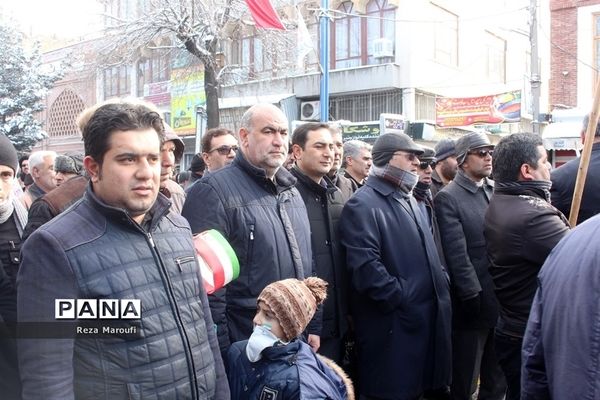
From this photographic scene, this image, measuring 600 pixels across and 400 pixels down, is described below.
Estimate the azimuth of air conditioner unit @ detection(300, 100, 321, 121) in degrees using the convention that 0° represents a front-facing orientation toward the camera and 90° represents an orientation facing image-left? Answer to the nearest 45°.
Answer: approximately 45°

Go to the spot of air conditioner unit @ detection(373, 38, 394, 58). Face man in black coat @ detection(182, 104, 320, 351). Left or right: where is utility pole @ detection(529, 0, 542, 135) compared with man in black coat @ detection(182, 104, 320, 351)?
left

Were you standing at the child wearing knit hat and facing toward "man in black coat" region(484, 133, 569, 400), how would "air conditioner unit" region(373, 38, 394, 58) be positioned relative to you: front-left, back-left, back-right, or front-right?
front-left

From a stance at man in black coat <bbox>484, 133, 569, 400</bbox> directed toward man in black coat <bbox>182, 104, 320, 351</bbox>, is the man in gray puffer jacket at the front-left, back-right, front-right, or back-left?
front-left

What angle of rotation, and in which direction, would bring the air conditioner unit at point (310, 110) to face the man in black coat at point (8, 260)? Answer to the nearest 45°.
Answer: approximately 45° to its left

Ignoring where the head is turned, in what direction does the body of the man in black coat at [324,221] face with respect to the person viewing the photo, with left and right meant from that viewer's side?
facing the viewer and to the right of the viewer

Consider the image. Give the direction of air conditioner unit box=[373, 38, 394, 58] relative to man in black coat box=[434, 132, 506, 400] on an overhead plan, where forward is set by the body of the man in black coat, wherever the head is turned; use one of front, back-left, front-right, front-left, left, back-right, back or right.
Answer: back-left

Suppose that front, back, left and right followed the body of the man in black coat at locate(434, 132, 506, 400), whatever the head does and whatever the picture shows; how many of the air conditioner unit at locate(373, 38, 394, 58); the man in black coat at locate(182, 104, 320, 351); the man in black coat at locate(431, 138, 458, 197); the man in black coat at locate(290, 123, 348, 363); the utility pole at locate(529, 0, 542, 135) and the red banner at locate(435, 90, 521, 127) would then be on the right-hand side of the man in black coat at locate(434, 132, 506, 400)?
2

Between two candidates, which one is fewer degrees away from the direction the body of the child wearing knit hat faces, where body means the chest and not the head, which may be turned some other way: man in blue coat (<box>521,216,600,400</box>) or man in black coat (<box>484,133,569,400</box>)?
the man in blue coat

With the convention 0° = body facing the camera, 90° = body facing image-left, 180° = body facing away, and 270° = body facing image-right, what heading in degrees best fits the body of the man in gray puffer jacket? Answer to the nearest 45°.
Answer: approximately 315°
